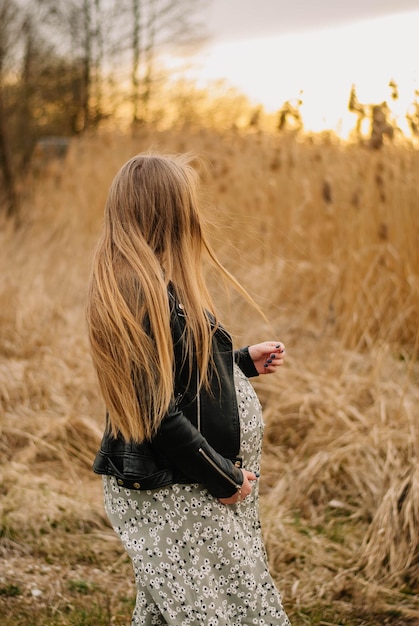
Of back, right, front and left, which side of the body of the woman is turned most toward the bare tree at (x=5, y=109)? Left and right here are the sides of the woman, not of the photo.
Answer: left

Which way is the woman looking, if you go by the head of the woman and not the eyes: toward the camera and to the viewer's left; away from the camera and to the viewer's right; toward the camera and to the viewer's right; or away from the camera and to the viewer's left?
away from the camera and to the viewer's right

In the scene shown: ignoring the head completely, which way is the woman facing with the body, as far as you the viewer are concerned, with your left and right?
facing to the right of the viewer
